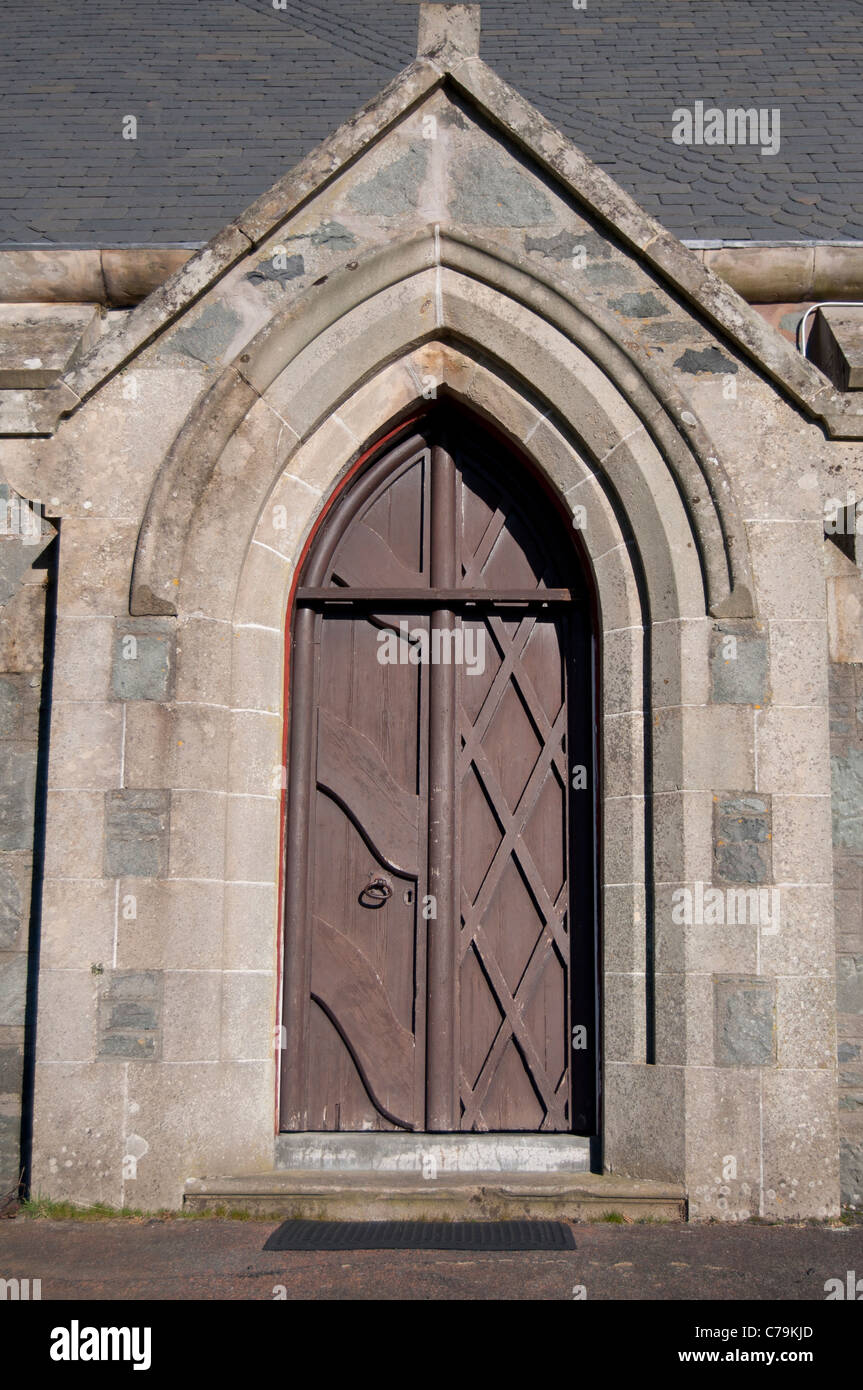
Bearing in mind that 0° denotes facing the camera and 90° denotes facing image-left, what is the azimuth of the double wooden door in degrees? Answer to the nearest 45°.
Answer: approximately 0°
